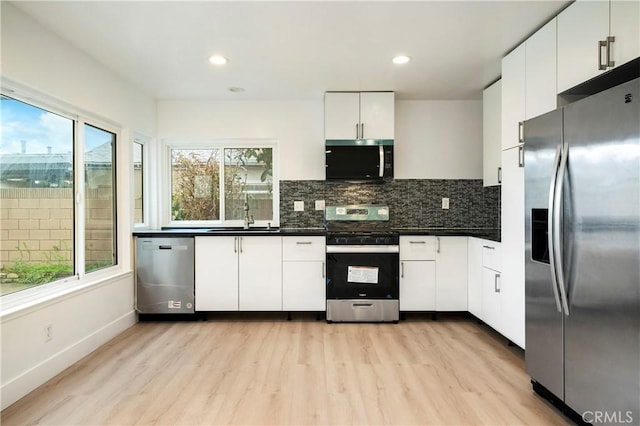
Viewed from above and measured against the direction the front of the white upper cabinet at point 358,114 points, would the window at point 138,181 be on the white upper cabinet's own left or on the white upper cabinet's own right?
on the white upper cabinet's own right

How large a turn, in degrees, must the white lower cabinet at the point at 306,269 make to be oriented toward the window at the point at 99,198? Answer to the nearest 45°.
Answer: approximately 90° to its right

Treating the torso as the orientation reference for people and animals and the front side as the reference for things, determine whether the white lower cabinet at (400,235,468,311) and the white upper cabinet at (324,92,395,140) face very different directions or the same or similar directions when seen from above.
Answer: same or similar directions

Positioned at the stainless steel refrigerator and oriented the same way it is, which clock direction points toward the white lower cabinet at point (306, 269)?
The white lower cabinet is roughly at 2 o'clock from the stainless steel refrigerator.

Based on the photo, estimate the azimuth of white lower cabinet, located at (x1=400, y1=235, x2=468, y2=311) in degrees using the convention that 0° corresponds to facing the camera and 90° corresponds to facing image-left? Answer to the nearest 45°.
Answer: approximately 0°

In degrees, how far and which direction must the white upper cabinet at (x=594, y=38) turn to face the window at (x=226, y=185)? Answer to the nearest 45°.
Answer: approximately 45° to its right

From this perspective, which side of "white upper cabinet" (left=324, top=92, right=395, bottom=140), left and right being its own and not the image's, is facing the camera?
front

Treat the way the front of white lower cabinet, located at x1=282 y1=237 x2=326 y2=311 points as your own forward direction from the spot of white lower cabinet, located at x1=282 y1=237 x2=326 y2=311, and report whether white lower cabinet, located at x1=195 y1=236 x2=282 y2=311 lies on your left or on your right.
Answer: on your right

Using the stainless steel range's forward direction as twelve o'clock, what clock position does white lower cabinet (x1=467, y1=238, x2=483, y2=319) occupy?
The white lower cabinet is roughly at 9 o'clock from the stainless steel range.

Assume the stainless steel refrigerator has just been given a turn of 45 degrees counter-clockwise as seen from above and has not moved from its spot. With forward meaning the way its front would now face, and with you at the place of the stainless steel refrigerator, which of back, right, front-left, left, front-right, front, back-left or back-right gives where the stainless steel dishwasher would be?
right

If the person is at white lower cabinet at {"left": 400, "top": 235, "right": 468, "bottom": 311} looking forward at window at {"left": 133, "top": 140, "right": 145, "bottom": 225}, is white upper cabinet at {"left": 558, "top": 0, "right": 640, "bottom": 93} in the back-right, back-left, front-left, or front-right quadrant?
back-left

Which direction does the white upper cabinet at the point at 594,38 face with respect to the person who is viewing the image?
facing the viewer and to the left of the viewer

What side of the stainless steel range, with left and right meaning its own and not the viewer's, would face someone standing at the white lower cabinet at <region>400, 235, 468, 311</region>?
left

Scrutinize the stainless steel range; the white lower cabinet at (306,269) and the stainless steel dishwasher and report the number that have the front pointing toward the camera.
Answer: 3

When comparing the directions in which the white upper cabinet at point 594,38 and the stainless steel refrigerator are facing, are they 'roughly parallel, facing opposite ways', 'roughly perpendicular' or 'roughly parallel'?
roughly parallel

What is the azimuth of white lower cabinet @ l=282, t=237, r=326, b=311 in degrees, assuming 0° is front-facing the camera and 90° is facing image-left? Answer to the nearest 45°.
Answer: approximately 0°

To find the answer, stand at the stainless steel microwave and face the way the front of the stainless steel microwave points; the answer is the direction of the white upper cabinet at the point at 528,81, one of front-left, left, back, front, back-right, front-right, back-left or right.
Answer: front-left

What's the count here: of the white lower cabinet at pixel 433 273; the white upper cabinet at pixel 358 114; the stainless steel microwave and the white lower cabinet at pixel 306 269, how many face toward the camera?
4

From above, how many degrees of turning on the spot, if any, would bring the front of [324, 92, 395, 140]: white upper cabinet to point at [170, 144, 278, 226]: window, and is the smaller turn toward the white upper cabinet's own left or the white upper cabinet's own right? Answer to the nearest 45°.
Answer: approximately 90° to the white upper cabinet's own right
